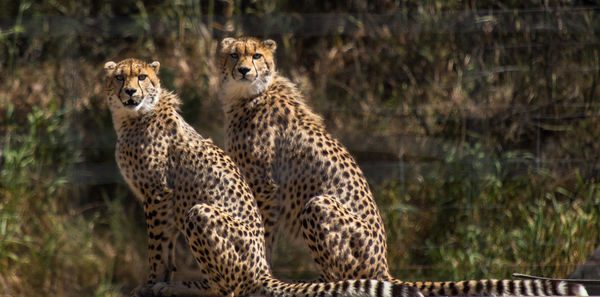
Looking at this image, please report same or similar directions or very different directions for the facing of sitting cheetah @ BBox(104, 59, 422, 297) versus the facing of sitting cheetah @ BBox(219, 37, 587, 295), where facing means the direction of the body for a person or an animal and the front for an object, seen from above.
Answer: same or similar directions

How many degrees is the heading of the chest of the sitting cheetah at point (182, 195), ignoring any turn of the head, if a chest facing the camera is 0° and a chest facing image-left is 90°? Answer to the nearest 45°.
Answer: approximately 90°

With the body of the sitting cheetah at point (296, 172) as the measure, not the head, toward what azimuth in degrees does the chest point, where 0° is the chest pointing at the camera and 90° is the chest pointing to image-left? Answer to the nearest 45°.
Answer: approximately 90°
